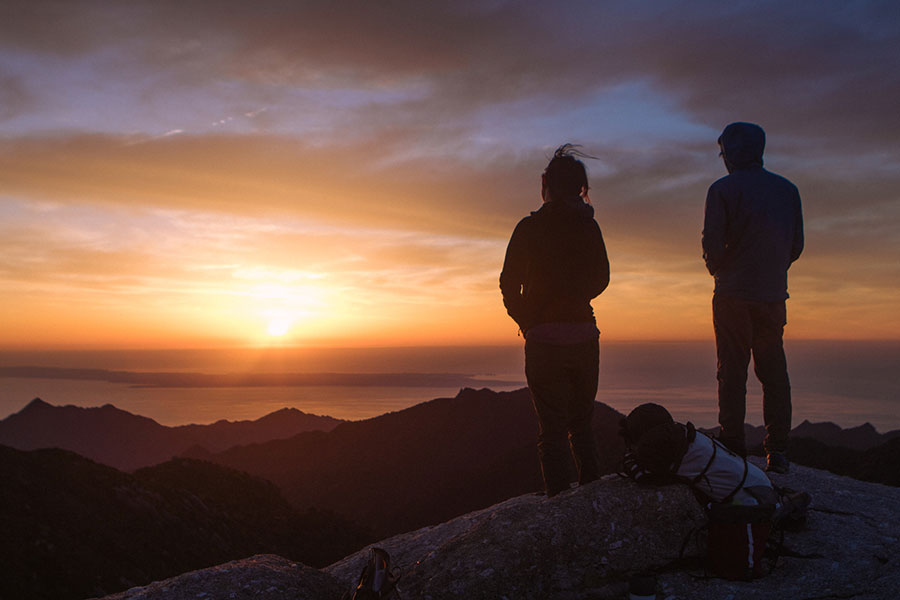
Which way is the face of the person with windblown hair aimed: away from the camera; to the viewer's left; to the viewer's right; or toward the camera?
away from the camera

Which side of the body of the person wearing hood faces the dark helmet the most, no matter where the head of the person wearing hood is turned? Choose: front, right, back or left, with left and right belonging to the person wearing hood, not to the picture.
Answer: left

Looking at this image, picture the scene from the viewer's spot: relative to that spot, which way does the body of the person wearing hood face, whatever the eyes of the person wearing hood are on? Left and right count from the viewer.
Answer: facing away from the viewer and to the left of the viewer
